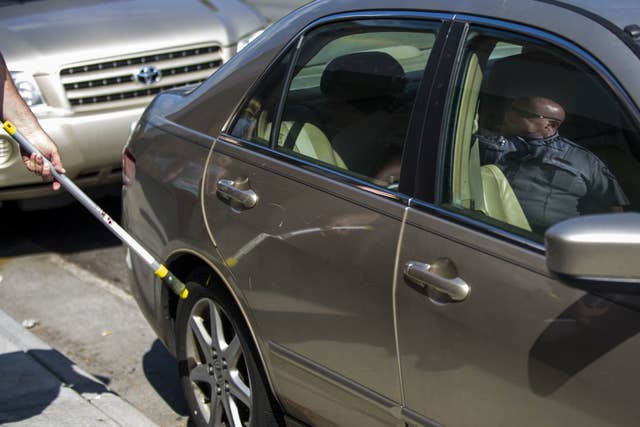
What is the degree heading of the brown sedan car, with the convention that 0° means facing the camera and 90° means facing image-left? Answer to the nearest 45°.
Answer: approximately 315°

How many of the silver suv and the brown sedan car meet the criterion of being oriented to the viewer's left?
0

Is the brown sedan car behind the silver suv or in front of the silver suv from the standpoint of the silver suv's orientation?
in front

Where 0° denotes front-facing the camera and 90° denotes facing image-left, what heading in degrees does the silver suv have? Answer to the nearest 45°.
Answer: approximately 315°

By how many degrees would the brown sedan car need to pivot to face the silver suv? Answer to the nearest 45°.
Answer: approximately 180°

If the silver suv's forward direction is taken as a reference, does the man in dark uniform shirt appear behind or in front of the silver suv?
in front
